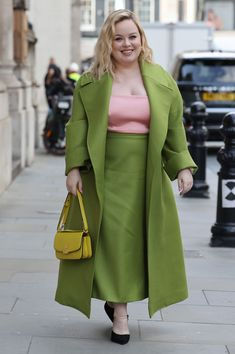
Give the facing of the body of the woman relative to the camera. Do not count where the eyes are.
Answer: toward the camera

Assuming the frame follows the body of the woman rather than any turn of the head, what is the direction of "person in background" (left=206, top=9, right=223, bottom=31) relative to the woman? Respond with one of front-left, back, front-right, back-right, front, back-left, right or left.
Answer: back

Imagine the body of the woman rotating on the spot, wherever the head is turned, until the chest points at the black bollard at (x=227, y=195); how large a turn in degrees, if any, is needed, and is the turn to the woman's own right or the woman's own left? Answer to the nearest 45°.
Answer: approximately 180°

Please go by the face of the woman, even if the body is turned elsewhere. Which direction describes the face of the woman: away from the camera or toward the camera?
toward the camera
